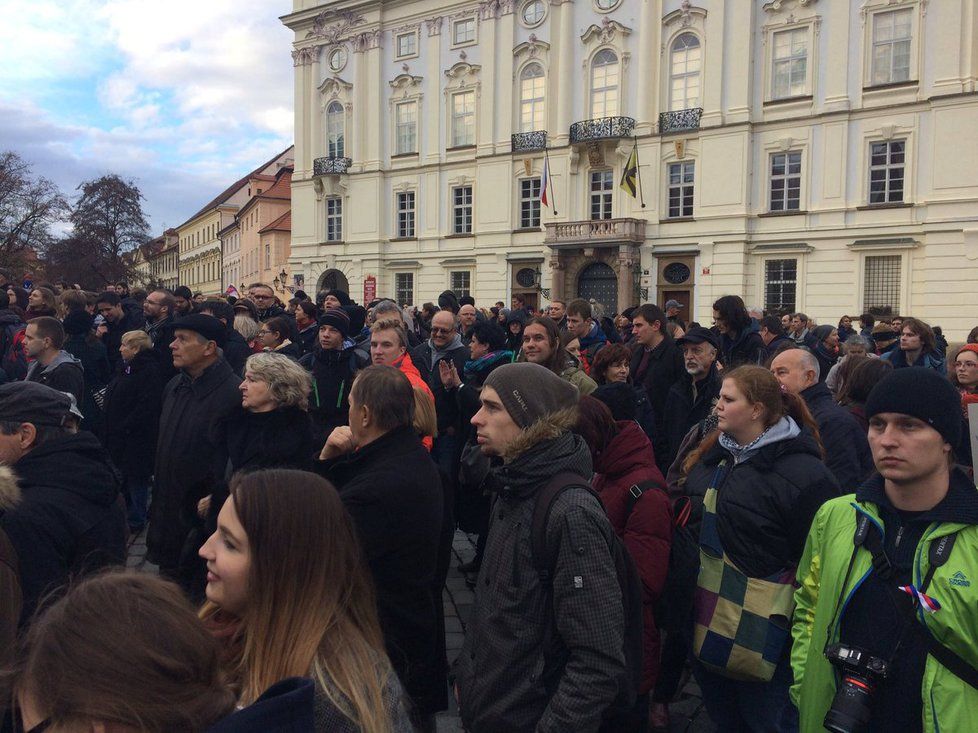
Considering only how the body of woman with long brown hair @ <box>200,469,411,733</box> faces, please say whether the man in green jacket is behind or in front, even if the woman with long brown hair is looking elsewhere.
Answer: behind

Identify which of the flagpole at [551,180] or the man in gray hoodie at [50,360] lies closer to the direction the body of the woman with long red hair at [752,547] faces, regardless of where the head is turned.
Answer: the man in gray hoodie

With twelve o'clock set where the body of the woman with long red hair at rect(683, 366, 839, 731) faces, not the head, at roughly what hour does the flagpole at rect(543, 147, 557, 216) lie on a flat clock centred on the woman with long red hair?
The flagpole is roughly at 4 o'clock from the woman with long red hair.

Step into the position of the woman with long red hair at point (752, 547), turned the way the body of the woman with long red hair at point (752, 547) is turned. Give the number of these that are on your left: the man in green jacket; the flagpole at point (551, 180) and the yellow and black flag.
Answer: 1

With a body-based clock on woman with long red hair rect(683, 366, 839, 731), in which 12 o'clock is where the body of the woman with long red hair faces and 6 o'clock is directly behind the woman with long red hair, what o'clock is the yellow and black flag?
The yellow and black flag is roughly at 4 o'clock from the woman with long red hair.

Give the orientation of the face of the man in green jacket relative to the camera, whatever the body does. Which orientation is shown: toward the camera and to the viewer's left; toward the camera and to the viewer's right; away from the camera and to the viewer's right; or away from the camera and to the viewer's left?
toward the camera and to the viewer's left

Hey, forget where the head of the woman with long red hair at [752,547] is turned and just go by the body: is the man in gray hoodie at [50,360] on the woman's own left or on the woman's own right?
on the woman's own right

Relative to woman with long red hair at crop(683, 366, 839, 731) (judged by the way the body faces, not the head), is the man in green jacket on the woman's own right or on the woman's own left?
on the woman's own left

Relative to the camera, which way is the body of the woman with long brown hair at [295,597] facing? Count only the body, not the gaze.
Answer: to the viewer's left

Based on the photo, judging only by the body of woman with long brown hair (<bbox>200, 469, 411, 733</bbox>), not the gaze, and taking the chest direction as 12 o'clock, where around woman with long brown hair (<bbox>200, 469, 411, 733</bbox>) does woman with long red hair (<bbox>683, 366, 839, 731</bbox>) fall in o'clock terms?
woman with long red hair (<bbox>683, 366, 839, 731</bbox>) is roughly at 5 o'clock from woman with long brown hair (<bbox>200, 469, 411, 733</bbox>).

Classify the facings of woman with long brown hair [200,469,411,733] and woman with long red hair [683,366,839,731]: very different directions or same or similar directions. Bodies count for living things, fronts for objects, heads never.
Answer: same or similar directions

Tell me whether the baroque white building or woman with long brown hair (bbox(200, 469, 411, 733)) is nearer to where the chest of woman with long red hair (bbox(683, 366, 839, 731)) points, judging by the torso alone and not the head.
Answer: the woman with long brown hair

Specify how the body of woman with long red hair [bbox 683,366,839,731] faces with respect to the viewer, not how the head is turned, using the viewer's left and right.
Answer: facing the viewer and to the left of the viewer

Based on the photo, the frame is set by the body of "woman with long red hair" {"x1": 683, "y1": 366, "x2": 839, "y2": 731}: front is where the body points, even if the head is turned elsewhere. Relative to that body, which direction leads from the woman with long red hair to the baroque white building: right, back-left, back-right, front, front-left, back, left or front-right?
back-right
